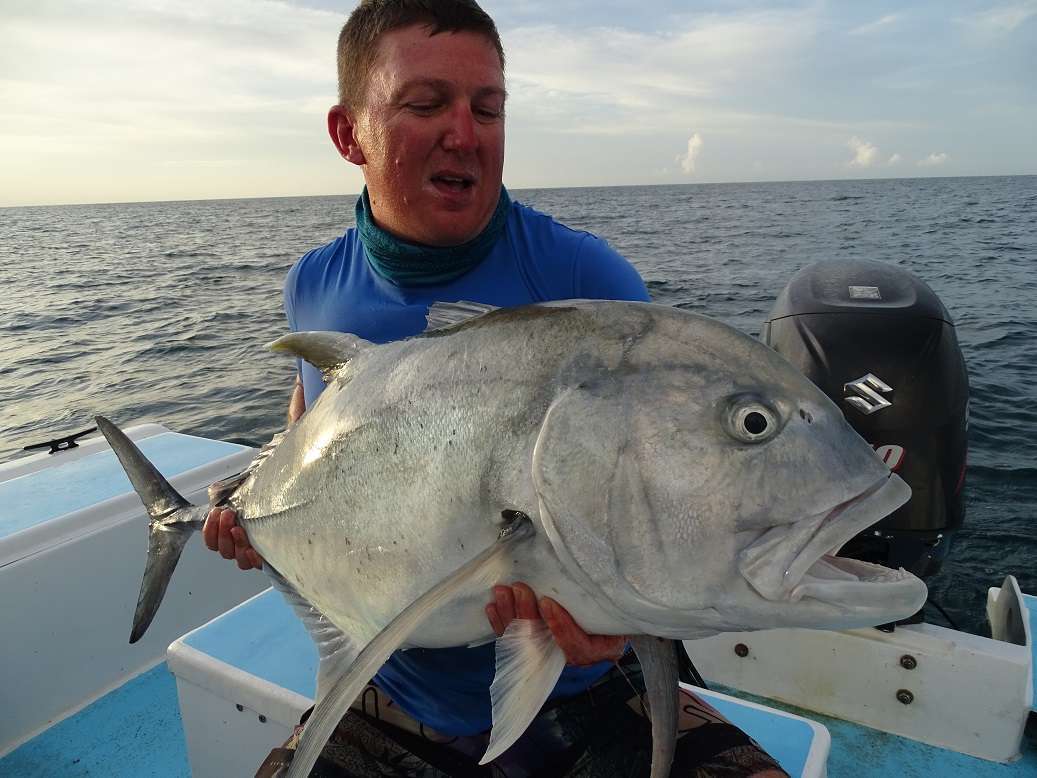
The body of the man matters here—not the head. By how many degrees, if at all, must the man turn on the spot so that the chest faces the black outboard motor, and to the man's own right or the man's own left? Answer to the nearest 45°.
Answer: approximately 135° to the man's own left

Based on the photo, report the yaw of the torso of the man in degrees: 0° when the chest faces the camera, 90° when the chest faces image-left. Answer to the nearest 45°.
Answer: approximately 0°

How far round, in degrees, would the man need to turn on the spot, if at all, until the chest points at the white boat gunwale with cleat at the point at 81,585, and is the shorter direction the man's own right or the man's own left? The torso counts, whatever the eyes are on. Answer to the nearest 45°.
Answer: approximately 135° to the man's own right
